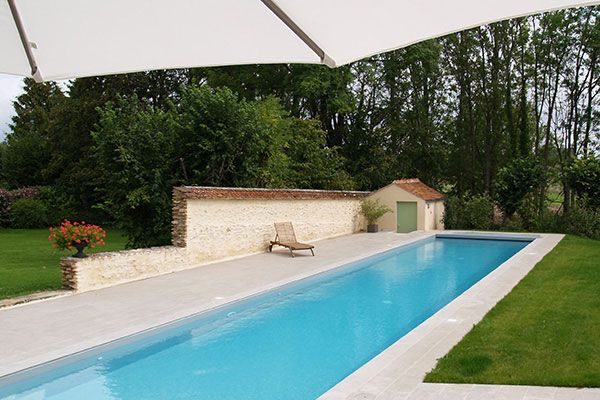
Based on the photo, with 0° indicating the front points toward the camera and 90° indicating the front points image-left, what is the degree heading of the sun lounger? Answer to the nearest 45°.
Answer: approximately 315°

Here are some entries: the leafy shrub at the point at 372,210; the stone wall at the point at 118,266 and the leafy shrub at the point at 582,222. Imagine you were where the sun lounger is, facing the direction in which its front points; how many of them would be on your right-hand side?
1

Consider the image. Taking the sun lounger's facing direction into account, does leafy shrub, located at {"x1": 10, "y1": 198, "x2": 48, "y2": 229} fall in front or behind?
behind

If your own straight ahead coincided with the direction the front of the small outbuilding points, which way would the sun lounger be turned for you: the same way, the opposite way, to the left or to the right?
to the left

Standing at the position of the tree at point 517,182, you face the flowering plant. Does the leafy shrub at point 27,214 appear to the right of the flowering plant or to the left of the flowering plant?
right

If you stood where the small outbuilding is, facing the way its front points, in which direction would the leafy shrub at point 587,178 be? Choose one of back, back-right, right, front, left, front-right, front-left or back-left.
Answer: back-left

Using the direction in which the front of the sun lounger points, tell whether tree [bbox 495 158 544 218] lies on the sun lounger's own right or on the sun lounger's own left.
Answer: on the sun lounger's own left

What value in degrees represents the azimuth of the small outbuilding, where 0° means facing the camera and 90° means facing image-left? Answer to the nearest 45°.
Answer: approximately 45°

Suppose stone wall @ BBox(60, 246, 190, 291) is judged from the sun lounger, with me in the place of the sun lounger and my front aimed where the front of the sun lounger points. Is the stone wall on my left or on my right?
on my right

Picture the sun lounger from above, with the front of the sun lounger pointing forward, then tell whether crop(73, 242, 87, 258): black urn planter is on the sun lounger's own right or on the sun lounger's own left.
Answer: on the sun lounger's own right

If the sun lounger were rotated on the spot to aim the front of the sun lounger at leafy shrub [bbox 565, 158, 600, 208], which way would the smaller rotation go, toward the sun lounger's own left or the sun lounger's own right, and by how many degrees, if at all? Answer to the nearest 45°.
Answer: approximately 45° to the sun lounger's own left
